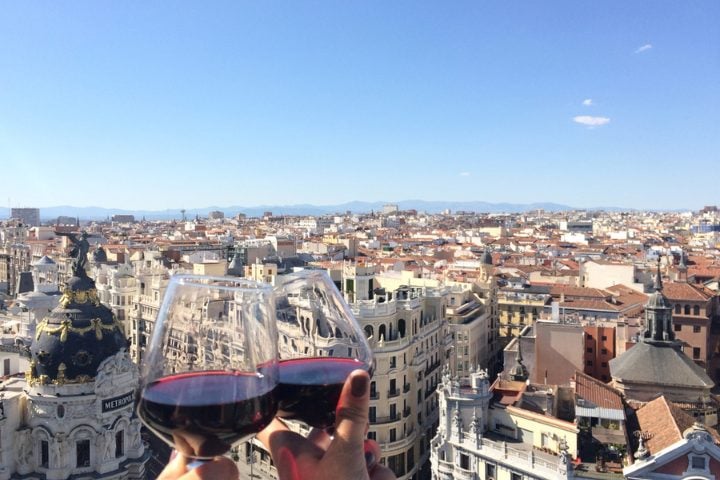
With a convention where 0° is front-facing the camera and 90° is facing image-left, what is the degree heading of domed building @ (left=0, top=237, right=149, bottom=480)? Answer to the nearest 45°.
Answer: approximately 315°

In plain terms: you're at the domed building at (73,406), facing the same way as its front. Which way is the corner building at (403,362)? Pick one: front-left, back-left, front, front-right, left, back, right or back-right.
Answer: front-left

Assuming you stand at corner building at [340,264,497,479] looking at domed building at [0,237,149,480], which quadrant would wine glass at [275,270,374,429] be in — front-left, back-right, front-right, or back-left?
front-left

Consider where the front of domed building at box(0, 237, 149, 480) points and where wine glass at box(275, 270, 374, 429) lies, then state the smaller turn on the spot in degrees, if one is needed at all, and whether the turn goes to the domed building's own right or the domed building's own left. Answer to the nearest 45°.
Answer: approximately 45° to the domed building's own right

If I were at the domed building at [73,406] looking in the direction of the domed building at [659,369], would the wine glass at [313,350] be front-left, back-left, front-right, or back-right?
front-right

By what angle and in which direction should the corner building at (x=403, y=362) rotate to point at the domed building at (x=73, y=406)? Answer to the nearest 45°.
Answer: approximately 45° to its right

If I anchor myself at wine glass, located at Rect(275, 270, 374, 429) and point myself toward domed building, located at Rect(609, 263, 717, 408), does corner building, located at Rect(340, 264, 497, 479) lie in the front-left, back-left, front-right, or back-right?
front-left

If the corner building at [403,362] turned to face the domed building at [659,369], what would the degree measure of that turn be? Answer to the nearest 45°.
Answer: approximately 45° to its left

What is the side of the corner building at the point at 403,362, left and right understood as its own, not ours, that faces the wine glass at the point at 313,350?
front

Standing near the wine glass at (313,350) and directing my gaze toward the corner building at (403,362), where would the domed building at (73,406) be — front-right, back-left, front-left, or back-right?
front-left

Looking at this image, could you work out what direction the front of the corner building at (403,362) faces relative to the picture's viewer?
facing the viewer

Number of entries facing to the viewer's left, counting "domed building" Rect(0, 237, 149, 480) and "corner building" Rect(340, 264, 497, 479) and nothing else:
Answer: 0

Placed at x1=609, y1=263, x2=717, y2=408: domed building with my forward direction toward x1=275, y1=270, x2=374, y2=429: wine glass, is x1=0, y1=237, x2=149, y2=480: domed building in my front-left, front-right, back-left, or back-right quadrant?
front-right
